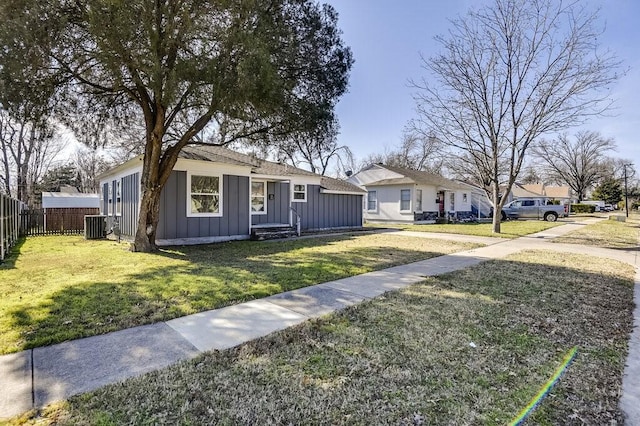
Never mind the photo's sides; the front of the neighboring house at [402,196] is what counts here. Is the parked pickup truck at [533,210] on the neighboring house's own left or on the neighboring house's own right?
on the neighboring house's own left

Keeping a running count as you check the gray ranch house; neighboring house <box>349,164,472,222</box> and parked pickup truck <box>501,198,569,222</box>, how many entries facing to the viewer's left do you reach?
1

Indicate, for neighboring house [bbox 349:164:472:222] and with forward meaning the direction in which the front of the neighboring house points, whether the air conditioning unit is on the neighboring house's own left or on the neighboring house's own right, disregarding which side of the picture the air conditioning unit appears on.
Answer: on the neighboring house's own right

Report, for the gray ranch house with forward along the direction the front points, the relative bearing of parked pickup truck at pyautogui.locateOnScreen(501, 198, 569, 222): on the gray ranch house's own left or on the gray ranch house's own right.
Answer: on the gray ranch house's own left

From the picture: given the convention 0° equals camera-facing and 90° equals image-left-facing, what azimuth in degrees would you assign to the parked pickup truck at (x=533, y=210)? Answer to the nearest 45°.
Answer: approximately 90°

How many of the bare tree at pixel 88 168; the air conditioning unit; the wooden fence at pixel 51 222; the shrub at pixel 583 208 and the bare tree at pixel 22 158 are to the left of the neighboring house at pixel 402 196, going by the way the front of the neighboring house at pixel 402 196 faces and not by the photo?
1

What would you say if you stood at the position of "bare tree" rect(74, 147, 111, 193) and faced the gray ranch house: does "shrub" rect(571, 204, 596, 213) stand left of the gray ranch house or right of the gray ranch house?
left

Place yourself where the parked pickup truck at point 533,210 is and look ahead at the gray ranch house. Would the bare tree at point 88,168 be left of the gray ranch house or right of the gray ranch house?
right

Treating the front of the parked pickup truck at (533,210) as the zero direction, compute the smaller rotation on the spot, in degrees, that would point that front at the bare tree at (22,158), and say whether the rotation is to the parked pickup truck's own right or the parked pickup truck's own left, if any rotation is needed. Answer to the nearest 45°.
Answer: approximately 45° to the parked pickup truck's own left

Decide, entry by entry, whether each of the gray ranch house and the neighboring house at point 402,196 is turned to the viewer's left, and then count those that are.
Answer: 0

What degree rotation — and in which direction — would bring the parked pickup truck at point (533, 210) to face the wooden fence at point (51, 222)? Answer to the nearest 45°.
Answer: approximately 45° to its left

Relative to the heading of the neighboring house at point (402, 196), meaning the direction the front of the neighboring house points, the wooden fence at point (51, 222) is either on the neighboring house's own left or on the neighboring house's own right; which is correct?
on the neighboring house's own right

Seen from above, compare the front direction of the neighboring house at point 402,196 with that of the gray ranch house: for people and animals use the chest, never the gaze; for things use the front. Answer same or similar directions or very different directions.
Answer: same or similar directions

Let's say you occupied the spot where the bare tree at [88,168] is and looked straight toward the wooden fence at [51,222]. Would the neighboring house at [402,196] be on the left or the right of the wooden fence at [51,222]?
left

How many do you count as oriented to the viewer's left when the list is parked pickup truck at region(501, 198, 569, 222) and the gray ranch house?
1

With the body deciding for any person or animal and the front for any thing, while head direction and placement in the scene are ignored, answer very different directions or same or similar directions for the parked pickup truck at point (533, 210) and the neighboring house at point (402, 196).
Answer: very different directions
